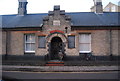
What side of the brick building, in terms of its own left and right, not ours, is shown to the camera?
front
